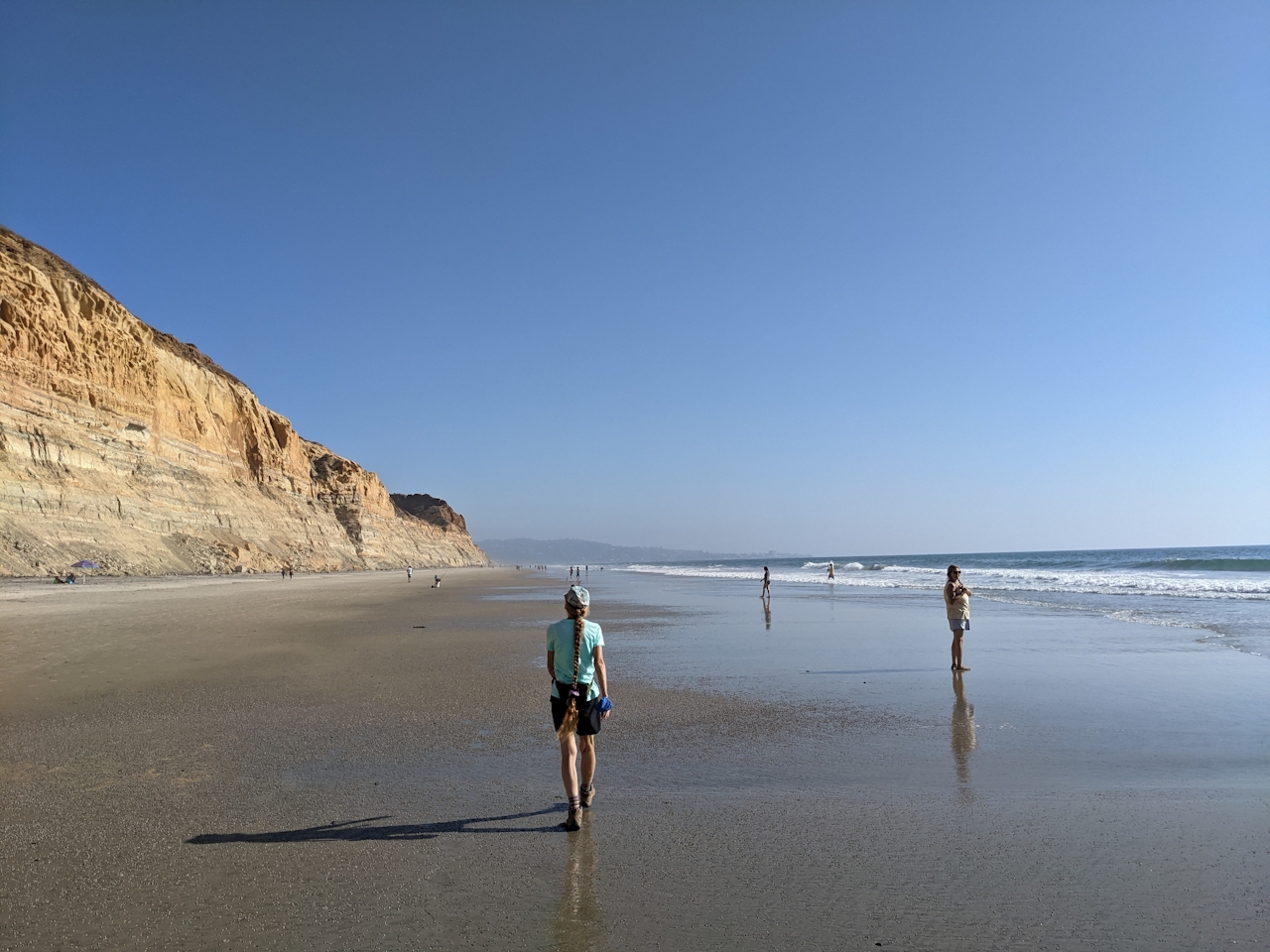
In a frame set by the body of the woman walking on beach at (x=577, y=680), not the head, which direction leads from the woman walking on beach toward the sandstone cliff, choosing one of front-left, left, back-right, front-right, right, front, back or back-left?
front-left

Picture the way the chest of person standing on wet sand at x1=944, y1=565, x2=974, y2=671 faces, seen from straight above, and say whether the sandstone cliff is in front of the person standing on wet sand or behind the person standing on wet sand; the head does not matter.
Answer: behind

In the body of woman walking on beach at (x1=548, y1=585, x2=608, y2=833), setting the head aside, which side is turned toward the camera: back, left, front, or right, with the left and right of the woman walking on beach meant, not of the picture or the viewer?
back

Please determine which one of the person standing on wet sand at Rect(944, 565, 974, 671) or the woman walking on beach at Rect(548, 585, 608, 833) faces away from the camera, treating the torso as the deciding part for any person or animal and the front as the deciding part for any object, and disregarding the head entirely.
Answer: the woman walking on beach

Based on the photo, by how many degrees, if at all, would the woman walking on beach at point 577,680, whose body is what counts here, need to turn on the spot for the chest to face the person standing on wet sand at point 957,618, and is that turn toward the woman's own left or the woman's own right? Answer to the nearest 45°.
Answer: approximately 45° to the woman's own right

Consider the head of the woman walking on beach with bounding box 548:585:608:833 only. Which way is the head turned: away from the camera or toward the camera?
away from the camera

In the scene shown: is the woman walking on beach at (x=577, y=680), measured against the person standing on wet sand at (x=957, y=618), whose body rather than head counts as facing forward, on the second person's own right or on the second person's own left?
on the second person's own right
